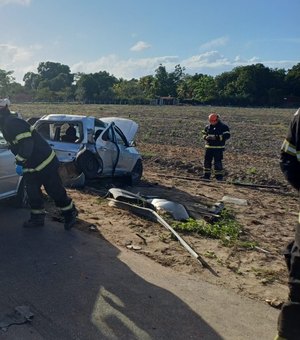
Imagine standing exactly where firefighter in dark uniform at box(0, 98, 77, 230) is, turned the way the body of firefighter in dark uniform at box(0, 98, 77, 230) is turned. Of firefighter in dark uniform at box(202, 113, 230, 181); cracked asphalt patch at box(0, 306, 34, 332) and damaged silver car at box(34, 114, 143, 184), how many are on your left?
1

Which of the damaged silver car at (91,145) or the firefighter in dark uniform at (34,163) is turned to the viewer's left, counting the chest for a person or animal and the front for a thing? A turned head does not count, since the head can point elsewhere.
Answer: the firefighter in dark uniform

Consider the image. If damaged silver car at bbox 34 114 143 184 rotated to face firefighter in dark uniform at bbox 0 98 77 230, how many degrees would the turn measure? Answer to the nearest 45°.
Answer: approximately 135° to its right

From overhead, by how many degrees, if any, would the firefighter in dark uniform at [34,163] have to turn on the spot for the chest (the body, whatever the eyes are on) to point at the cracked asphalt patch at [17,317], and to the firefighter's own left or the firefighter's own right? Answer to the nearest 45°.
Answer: approximately 90° to the firefighter's own left

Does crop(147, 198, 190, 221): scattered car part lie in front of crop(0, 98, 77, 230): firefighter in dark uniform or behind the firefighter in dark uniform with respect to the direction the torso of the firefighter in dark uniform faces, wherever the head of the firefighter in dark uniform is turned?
behind

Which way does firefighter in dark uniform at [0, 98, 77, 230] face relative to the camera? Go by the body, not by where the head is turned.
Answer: to the viewer's left

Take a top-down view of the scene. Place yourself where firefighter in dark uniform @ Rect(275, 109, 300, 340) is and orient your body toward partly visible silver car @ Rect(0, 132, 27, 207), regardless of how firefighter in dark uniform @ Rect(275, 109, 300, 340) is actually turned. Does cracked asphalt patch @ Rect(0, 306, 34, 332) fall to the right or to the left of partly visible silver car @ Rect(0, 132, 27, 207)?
left

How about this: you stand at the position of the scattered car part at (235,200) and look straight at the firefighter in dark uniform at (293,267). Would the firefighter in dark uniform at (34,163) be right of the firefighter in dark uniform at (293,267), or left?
right

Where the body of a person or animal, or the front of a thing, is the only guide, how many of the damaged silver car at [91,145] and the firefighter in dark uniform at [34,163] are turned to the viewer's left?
1

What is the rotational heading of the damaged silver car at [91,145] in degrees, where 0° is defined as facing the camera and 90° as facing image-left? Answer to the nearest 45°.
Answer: approximately 225°

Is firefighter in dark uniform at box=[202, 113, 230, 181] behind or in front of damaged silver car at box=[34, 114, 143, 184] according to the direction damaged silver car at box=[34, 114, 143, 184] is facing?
in front

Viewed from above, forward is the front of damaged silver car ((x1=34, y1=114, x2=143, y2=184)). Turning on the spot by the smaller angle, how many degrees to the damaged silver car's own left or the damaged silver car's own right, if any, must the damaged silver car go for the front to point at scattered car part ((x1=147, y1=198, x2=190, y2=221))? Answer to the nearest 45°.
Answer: approximately 90° to the damaged silver car's own right
